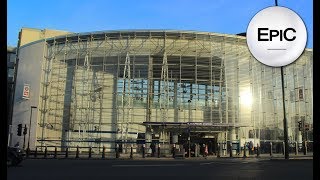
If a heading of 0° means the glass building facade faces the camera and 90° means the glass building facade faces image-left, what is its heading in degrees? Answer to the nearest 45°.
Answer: approximately 0°

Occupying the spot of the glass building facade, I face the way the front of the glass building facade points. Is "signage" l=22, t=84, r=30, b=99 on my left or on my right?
on my right
